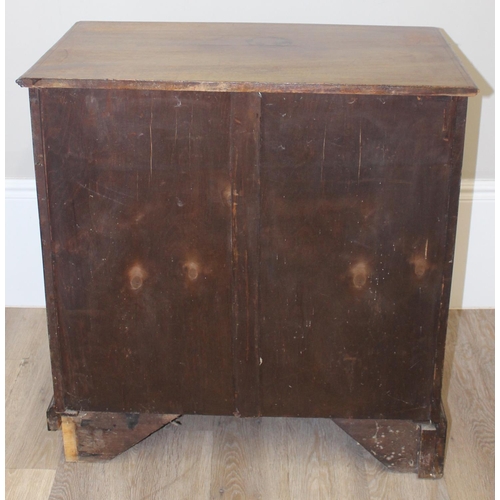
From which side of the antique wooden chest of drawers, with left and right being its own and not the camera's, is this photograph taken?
back
